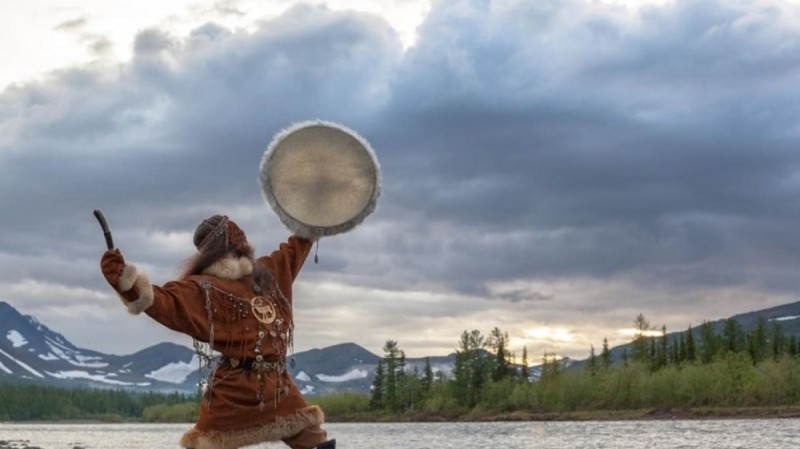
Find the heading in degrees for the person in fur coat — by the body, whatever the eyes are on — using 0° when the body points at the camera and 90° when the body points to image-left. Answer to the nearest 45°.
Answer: approximately 315°
